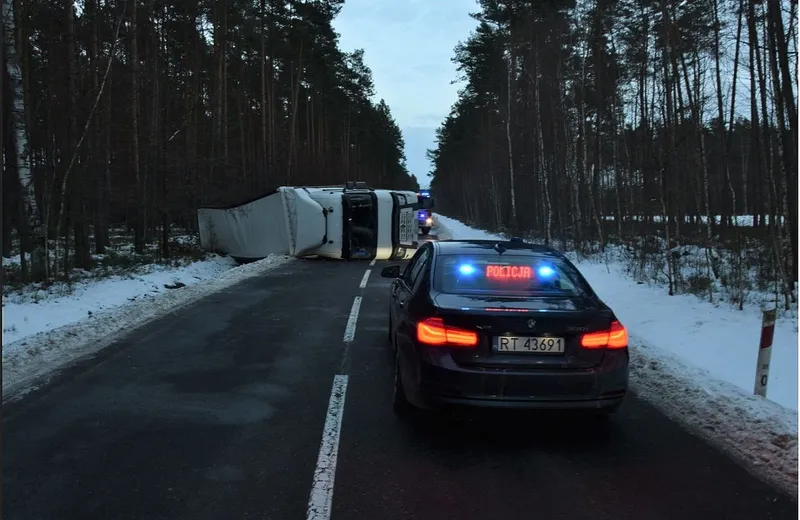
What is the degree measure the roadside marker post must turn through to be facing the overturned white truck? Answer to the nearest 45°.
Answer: approximately 135° to its right

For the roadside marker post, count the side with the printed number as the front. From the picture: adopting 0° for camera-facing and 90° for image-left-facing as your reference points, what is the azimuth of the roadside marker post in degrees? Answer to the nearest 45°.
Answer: approximately 0°
